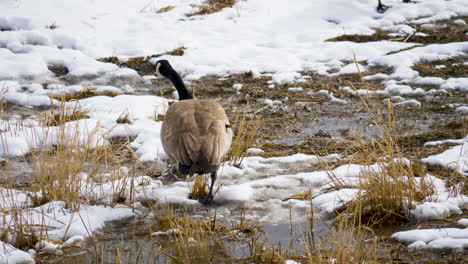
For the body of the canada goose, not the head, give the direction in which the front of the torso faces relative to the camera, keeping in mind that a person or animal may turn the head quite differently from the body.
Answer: away from the camera
